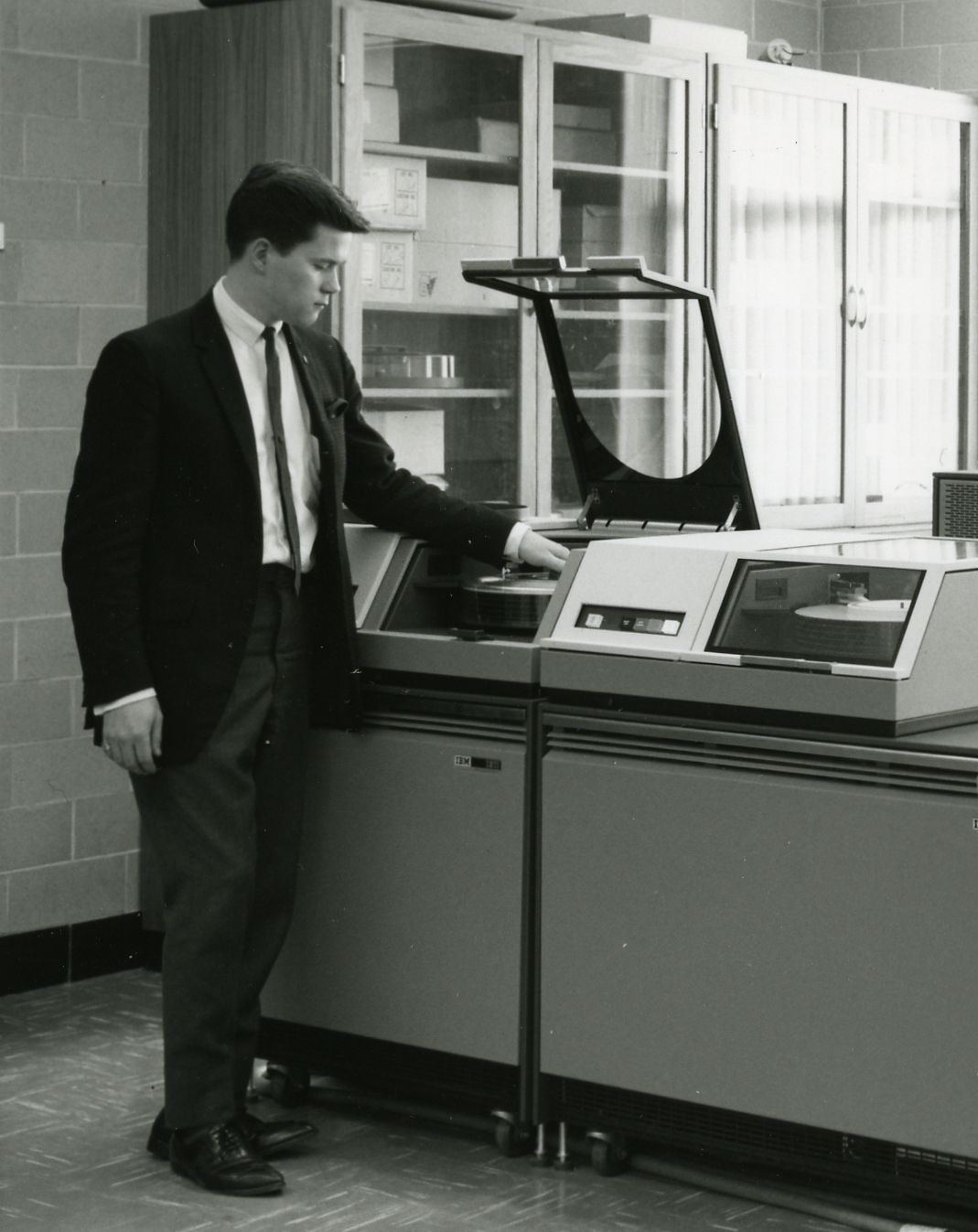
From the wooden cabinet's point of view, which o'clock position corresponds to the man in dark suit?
The man in dark suit is roughly at 2 o'clock from the wooden cabinet.

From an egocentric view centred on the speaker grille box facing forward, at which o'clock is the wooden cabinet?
The wooden cabinet is roughly at 4 o'clock from the speaker grille box.

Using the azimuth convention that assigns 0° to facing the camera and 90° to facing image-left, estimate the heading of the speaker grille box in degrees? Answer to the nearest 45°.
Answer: approximately 0°

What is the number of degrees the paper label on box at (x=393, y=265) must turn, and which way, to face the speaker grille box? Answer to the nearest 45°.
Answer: approximately 45° to its left

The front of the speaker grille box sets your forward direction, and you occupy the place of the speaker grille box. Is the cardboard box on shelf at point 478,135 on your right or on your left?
on your right

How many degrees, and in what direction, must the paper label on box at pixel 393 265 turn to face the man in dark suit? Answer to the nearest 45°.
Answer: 0° — it already faces them

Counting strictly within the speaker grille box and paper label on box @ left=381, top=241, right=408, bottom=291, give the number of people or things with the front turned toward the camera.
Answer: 2

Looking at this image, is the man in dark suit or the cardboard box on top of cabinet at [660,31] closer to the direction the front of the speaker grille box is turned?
the man in dark suit
